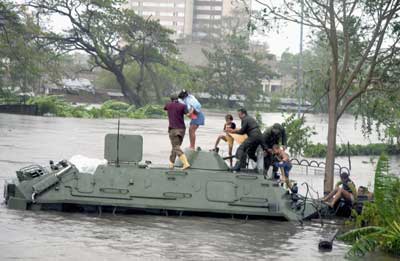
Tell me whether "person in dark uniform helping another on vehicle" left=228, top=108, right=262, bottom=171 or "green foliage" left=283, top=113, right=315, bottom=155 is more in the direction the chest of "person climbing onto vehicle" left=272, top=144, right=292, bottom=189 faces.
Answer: the person in dark uniform helping another on vehicle

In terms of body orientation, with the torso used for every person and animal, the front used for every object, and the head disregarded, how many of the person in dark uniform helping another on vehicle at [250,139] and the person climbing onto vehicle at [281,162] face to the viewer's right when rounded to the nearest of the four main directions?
0

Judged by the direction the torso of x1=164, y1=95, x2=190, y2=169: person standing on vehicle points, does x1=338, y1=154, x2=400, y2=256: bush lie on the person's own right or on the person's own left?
on the person's own right

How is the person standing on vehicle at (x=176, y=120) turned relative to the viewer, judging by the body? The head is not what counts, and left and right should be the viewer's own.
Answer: facing away from the viewer

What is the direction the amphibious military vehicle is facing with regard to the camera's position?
facing to the right of the viewer

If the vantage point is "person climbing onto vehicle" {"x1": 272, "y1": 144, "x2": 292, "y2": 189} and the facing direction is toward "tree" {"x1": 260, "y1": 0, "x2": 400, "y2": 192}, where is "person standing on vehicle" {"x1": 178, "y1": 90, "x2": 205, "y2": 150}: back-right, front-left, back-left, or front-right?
back-left

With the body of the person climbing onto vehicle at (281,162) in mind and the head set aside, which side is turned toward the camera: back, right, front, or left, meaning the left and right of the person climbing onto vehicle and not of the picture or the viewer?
left
